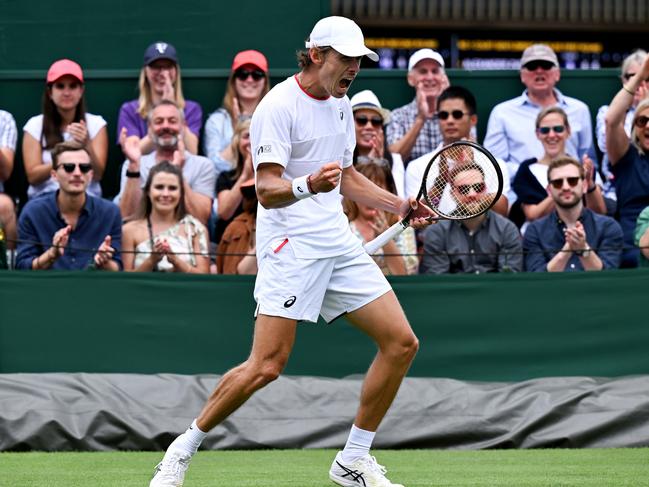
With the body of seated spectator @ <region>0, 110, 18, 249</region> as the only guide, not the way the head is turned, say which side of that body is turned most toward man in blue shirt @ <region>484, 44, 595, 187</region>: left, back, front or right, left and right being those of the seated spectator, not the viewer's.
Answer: left

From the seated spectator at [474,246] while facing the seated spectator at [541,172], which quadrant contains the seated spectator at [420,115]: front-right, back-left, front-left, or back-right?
front-left

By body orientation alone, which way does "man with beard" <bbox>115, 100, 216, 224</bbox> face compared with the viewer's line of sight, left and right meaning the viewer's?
facing the viewer

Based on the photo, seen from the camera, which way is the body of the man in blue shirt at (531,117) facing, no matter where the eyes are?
toward the camera

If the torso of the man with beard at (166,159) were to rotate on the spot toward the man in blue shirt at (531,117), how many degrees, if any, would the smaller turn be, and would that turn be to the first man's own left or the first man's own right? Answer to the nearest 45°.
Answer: approximately 90° to the first man's own left

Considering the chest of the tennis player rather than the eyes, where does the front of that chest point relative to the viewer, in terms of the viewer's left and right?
facing the viewer and to the right of the viewer

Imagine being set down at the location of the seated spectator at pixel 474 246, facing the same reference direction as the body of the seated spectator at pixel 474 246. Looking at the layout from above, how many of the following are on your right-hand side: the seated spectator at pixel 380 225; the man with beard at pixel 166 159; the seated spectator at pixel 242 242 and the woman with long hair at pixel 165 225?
4

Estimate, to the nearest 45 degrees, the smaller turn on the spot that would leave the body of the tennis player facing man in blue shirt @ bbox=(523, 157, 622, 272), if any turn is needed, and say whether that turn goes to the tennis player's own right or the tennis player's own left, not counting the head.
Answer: approximately 90° to the tennis player's own left

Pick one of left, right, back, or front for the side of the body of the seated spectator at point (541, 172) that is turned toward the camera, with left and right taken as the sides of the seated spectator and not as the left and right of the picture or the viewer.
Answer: front

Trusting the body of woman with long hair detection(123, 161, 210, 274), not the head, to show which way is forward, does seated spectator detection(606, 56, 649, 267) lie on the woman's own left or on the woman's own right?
on the woman's own left

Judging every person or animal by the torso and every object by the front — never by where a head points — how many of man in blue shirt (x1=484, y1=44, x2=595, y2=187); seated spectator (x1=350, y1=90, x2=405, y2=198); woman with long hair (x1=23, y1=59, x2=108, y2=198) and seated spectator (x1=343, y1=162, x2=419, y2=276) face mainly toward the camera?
4
